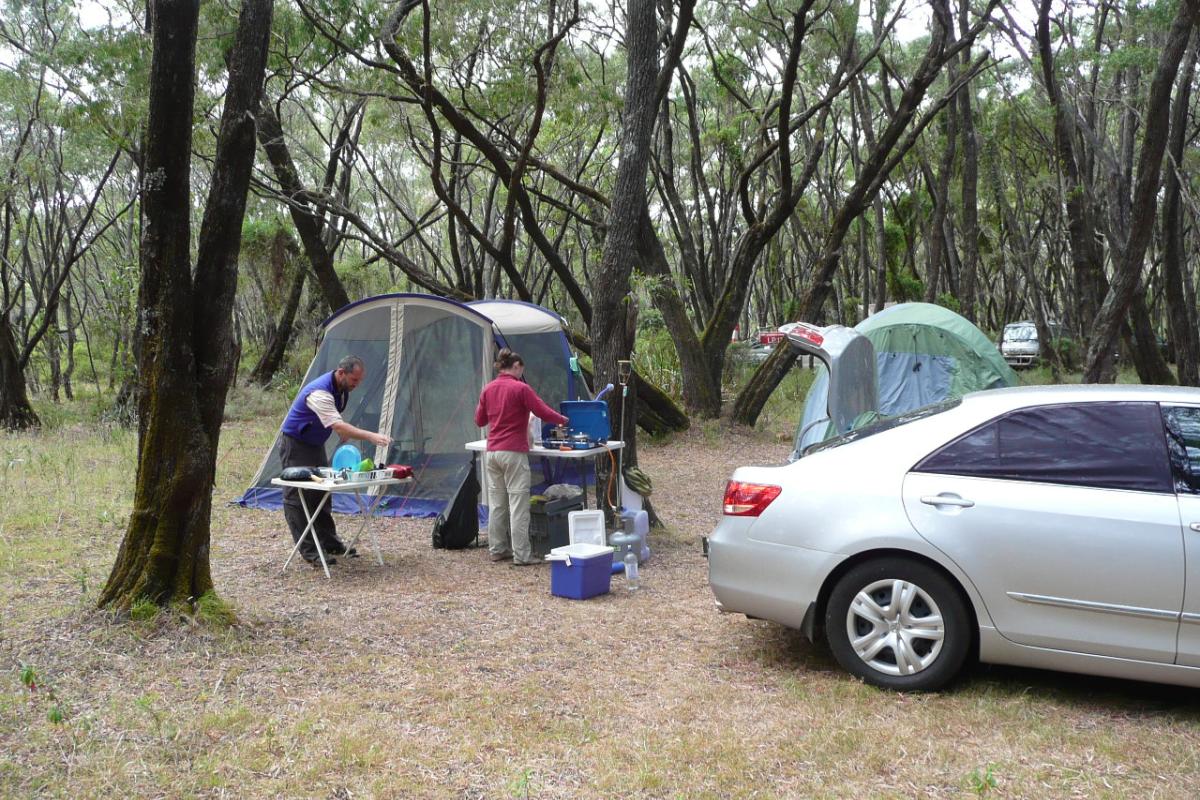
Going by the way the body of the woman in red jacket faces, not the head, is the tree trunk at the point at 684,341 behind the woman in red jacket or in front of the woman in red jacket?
in front

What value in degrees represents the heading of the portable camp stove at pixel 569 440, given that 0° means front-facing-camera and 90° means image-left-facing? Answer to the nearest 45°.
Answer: approximately 0°

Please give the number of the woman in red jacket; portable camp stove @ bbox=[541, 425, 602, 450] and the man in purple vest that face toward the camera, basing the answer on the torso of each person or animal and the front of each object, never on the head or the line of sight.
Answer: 1

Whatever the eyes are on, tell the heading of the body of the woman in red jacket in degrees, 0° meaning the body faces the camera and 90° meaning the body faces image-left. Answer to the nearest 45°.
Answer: approximately 225°

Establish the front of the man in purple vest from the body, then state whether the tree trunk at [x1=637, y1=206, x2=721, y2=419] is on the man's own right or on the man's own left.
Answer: on the man's own left

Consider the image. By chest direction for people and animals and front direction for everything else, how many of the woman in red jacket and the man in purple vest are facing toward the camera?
0

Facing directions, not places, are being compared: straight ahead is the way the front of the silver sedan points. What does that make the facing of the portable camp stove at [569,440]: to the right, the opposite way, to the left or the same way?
to the right

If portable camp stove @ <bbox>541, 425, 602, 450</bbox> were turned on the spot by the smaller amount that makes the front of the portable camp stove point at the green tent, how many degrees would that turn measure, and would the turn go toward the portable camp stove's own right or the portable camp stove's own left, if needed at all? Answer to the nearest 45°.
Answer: approximately 135° to the portable camp stove's own left

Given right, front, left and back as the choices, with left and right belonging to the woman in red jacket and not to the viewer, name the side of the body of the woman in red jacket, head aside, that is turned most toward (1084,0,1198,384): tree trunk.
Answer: front

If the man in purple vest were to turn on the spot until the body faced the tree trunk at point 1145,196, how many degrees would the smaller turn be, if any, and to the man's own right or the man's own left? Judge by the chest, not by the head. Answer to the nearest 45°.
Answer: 0° — they already face it

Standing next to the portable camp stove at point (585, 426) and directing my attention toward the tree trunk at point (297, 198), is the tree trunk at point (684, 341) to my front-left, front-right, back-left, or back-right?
front-right

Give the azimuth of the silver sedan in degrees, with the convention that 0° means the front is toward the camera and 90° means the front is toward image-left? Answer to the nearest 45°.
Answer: approximately 270°

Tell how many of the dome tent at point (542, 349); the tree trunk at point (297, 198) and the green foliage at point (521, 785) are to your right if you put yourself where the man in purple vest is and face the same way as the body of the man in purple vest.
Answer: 1

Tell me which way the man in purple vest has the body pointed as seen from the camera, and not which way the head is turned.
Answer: to the viewer's right

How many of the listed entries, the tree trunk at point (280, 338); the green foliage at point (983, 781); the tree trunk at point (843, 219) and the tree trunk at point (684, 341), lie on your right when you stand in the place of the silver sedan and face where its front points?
1

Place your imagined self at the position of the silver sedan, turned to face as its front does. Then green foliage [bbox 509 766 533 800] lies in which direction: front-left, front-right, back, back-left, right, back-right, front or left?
back-right
